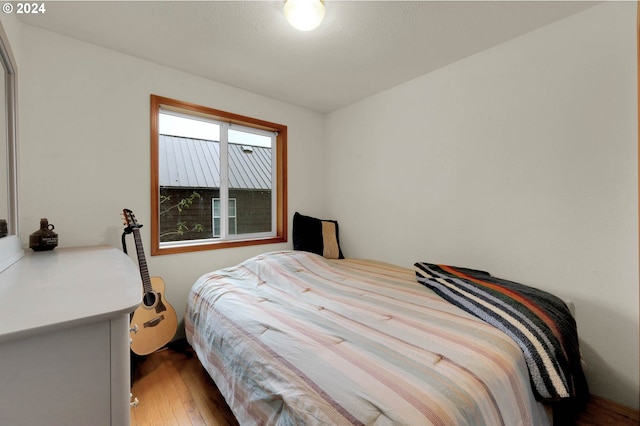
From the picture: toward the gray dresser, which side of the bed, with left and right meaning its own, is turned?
right

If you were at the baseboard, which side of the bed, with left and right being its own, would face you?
left

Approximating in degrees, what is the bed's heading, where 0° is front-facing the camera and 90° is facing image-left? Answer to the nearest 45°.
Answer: approximately 315°
